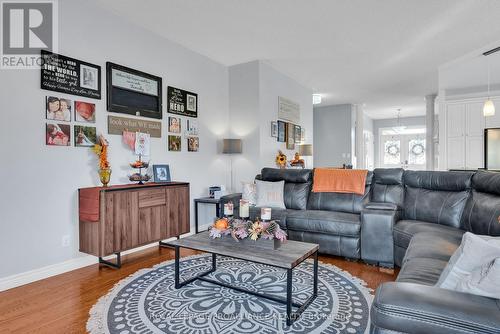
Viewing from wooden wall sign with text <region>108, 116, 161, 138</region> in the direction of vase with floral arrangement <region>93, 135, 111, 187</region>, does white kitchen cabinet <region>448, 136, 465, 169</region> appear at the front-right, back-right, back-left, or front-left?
back-left

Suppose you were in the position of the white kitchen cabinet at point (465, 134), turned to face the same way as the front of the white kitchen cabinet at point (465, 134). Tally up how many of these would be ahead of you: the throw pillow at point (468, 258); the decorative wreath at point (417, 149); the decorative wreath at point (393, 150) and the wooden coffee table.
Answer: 2

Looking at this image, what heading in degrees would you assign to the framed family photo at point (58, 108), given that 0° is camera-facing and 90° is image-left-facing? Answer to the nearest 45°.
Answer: approximately 315°

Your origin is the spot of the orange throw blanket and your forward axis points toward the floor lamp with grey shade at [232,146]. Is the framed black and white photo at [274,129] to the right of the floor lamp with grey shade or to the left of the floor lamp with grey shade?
right

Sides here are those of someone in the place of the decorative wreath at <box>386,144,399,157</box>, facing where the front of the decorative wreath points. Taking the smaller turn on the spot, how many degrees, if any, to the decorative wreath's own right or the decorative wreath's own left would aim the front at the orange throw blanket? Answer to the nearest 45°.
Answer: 0° — it already faces it

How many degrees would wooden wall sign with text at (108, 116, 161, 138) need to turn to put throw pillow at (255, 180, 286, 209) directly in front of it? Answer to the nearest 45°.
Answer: approximately 45° to its left
